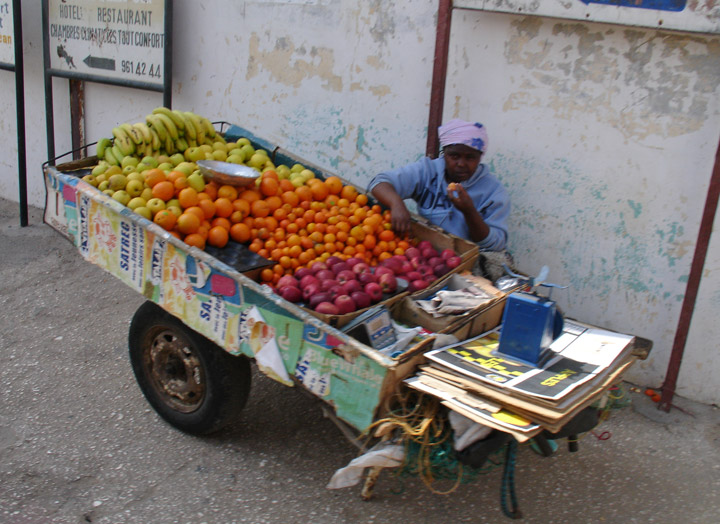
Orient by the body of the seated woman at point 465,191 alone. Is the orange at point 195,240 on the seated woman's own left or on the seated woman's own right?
on the seated woman's own right

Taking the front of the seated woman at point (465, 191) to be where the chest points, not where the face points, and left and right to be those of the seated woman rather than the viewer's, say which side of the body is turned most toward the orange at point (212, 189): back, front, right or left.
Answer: right

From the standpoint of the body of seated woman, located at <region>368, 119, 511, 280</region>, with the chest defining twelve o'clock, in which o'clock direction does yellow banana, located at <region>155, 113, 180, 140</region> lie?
The yellow banana is roughly at 3 o'clock from the seated woman.

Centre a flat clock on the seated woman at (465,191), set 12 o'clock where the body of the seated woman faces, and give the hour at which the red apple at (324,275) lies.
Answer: The red apple is roughly at 1 o'clock from the seated woman.

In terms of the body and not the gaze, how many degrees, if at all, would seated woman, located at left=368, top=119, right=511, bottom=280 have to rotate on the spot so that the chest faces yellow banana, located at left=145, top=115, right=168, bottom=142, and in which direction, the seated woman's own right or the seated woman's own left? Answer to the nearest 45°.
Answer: approximately 90° to the seated woman's own right

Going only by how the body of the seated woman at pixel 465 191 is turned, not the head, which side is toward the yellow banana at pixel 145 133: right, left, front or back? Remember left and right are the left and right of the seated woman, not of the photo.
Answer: right

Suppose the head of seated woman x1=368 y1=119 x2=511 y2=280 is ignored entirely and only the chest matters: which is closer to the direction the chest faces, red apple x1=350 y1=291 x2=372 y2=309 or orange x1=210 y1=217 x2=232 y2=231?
the red apple

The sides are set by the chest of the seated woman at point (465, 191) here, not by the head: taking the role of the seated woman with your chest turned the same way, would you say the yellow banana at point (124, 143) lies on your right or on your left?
on your right

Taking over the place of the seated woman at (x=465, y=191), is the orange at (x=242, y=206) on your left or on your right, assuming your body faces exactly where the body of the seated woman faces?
on your right

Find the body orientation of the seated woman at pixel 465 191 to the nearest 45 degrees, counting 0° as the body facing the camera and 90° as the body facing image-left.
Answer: approximately 0°

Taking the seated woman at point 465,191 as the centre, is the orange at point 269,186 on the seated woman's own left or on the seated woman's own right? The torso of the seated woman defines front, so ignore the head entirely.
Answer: on the seated woman's own right
